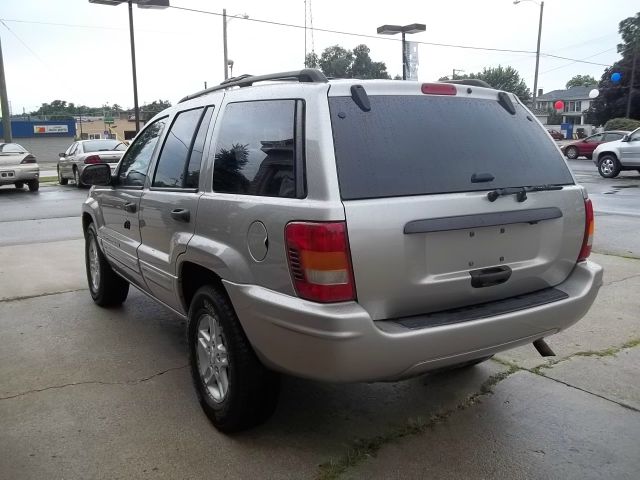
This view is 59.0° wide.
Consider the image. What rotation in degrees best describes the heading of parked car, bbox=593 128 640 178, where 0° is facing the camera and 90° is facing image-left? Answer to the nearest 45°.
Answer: approximately 90°

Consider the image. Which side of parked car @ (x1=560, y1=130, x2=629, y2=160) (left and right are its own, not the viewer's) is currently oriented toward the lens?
left

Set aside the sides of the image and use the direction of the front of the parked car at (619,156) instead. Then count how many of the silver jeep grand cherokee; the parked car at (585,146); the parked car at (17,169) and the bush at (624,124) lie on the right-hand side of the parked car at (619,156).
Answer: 2

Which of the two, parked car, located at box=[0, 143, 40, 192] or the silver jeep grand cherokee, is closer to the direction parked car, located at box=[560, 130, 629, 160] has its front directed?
the parked car

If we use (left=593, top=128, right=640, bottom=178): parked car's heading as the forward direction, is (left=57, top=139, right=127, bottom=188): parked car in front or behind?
in front

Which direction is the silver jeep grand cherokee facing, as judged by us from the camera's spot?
facing away from the viewer and to the left of the viewer

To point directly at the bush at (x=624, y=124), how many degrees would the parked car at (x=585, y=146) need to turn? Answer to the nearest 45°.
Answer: approximately 90° to its right

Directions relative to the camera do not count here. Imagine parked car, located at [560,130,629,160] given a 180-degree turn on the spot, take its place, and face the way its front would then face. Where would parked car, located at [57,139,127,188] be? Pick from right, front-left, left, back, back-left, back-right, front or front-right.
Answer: back-right

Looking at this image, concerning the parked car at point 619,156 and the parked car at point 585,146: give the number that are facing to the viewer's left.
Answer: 2

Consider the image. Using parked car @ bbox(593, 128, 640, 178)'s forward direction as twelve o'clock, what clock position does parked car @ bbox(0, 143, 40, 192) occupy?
parked car @ bbox(0, 143, 40, 192) is roughly at 11 o'clock from parked car @ bbox(593, 128, 640, 178).
